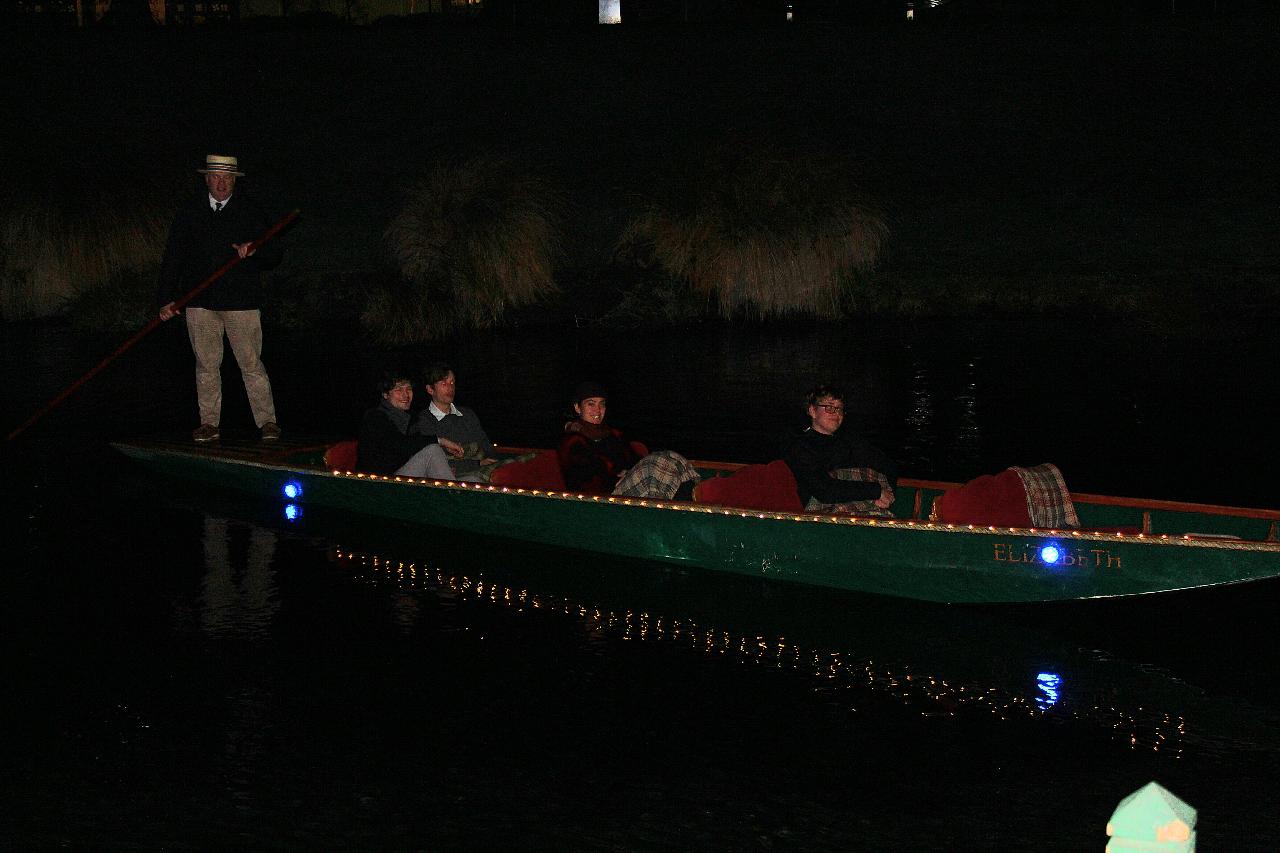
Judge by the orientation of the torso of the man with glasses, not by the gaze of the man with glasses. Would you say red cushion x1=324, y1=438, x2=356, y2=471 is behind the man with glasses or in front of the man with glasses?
behind

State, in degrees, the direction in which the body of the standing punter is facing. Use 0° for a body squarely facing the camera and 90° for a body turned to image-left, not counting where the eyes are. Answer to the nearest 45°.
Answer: approximately 0°

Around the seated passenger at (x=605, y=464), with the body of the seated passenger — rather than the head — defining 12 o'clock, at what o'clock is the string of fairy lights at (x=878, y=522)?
The string of fairy lights is roughly at 12 o'clock from the seated passenger.

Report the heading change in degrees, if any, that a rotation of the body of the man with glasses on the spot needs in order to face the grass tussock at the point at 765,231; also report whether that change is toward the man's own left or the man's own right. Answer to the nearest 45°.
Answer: approximately 135° to the man's own left

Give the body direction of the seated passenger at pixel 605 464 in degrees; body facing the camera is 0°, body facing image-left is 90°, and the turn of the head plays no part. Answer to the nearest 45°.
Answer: approximately 315°

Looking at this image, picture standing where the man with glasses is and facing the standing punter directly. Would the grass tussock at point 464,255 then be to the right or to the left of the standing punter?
right

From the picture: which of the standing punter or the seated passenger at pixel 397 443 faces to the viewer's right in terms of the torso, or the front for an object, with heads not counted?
the seated passenger

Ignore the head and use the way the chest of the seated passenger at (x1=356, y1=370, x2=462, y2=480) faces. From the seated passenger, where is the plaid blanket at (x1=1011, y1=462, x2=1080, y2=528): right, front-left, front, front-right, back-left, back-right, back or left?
front-right

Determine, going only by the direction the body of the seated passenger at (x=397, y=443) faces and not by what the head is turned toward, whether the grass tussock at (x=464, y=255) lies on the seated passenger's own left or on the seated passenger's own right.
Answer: on the seated passenger's own left

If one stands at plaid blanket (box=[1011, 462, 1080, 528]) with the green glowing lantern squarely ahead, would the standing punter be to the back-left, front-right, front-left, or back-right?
back-right

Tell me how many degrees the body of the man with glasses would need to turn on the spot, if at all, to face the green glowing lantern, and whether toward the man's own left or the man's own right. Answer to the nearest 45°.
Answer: approximately 45° to the man's own right

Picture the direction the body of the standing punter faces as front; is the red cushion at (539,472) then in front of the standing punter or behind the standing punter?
in front
